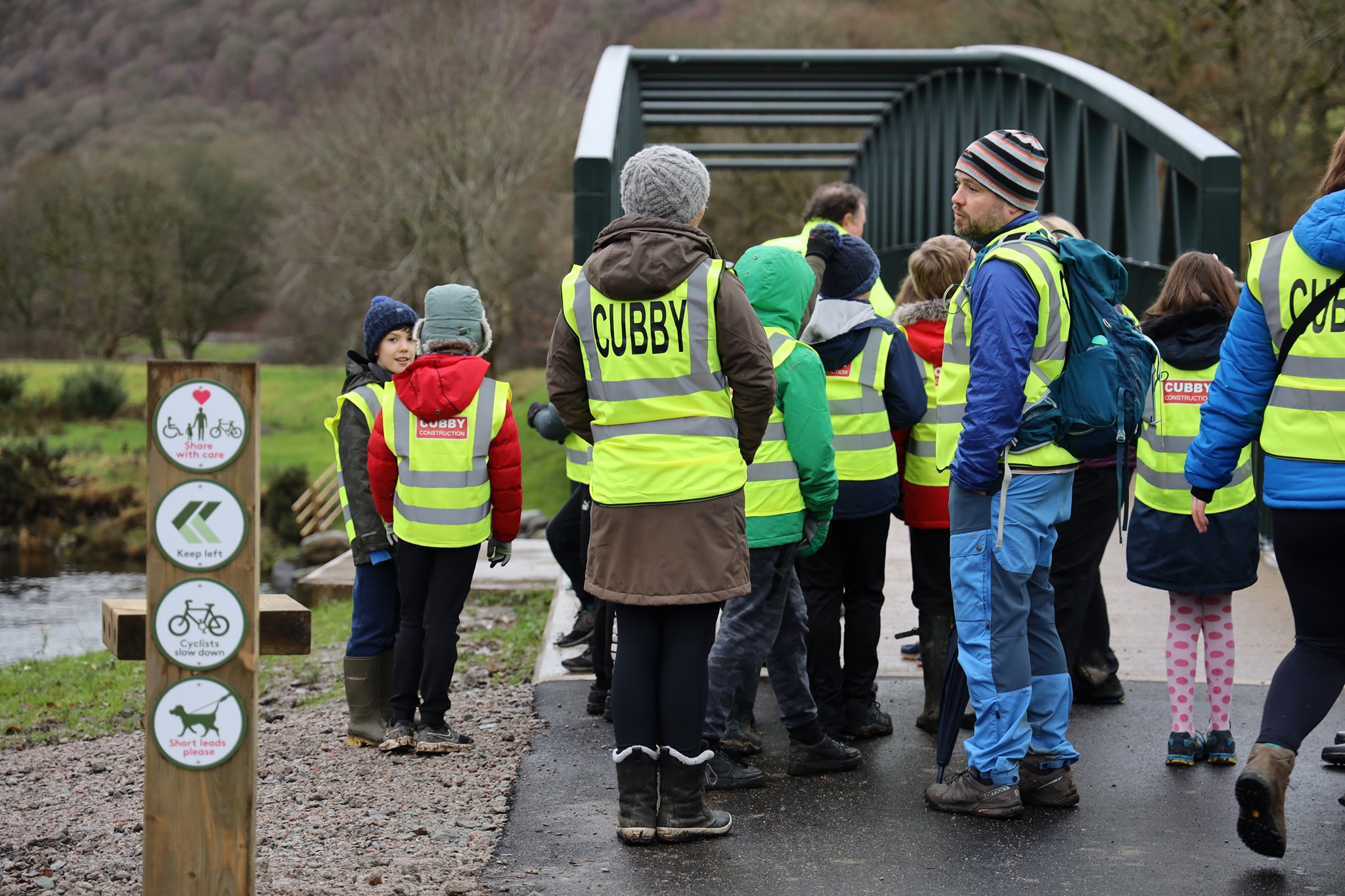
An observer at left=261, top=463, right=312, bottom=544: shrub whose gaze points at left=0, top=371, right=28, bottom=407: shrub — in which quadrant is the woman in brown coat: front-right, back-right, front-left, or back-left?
back-left

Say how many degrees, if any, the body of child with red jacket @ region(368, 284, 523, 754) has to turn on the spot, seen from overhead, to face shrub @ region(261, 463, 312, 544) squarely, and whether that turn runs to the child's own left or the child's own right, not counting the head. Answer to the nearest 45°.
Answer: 0° — they already face it

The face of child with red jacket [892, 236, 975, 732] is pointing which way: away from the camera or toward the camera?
away from the camera

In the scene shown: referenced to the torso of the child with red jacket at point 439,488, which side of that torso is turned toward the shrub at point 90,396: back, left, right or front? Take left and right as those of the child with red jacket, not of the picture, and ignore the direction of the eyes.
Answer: front

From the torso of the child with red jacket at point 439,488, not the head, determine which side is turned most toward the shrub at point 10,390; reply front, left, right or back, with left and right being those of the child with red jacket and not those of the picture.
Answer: front

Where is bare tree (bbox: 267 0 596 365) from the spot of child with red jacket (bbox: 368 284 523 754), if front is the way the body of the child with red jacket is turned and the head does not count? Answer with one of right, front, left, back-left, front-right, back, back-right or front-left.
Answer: front

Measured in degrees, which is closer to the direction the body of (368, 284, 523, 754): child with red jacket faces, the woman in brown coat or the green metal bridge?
the green metal bridge

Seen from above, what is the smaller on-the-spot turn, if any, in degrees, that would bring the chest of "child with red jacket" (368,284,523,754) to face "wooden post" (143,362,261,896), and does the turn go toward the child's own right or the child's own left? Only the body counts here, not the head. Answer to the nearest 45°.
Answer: approximately 180°

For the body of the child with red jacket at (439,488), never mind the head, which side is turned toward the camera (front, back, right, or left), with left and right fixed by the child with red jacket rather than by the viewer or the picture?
back

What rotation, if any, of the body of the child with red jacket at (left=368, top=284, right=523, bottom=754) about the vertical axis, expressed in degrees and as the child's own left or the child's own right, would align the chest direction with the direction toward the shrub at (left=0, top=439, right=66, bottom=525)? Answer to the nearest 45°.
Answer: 0° — they already face it

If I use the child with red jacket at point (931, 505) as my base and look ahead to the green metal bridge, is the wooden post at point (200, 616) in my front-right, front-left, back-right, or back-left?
back-left

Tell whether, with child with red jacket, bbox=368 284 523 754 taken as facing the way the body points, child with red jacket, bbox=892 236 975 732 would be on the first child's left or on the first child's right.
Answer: on the first child's right

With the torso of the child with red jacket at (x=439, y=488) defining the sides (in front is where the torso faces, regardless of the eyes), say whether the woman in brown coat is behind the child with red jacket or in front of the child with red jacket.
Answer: behind

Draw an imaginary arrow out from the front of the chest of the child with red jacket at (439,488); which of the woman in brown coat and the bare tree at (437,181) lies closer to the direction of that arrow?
the bare tree
